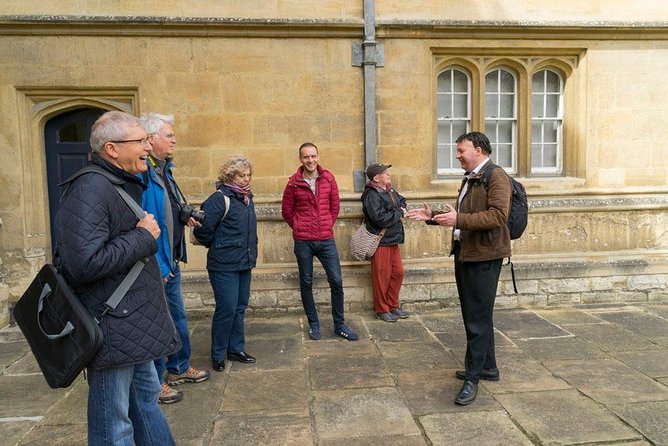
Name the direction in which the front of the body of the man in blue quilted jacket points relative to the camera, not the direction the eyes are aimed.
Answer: to the viewer's right

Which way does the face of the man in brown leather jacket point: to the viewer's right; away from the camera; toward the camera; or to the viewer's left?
to the viewer's left

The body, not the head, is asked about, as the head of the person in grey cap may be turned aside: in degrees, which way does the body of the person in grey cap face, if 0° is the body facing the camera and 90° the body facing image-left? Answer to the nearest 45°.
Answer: approximately 270°

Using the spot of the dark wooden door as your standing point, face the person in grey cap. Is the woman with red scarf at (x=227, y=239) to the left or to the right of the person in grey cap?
right

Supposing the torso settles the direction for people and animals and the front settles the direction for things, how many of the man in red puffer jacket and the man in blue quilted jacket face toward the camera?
1

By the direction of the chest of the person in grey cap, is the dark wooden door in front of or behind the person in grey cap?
behind

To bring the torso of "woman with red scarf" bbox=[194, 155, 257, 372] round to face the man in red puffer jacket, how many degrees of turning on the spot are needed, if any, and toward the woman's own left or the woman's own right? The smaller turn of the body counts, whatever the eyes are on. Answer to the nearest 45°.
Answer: approximately 90° to the woman's own left

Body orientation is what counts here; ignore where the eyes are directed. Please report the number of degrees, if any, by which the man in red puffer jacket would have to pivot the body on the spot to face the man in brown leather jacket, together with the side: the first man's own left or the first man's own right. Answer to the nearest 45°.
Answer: approximately 45° to the first man's own left

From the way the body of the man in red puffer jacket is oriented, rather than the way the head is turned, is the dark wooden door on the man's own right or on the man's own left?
on the man's own right

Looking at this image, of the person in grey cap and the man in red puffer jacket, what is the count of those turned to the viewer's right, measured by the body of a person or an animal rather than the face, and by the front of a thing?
1

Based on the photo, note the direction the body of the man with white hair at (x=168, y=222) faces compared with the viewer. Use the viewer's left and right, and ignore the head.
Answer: facing to the right of the viewer

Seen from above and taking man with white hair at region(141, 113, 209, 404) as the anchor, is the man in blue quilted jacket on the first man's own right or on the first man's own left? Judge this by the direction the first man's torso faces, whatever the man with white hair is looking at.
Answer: on the first man's own right

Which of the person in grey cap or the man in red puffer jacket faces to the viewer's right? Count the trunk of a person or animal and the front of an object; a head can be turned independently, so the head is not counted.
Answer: the person in grey cap

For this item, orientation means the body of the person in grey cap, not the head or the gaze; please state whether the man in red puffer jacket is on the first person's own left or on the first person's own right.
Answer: on the first person's own right

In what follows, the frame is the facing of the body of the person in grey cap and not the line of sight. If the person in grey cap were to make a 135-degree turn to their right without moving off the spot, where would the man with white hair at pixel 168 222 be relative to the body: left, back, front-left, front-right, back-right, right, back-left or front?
front
